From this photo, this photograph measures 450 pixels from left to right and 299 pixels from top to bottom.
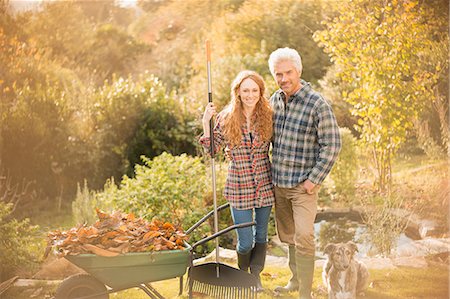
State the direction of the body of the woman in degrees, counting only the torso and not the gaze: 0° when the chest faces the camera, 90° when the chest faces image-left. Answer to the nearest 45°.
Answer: approximately 0°

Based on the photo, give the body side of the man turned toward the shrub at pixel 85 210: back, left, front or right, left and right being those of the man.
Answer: right

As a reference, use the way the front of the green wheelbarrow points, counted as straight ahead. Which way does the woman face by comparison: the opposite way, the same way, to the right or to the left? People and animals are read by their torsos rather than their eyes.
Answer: to the left

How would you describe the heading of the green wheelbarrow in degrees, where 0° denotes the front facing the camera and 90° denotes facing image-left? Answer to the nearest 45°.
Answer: approximately 90°

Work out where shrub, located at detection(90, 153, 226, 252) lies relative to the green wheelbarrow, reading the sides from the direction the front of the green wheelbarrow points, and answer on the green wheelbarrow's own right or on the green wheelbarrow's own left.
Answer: on the green wheelbarrow's own right

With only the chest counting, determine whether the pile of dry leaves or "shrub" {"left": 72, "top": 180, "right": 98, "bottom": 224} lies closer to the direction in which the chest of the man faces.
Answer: the pile of dry leaves

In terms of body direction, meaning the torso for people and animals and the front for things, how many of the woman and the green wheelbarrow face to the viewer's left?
1

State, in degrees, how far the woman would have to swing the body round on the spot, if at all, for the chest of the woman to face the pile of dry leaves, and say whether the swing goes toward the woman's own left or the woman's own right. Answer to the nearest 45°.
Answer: approximately 45° to the woman's own right
